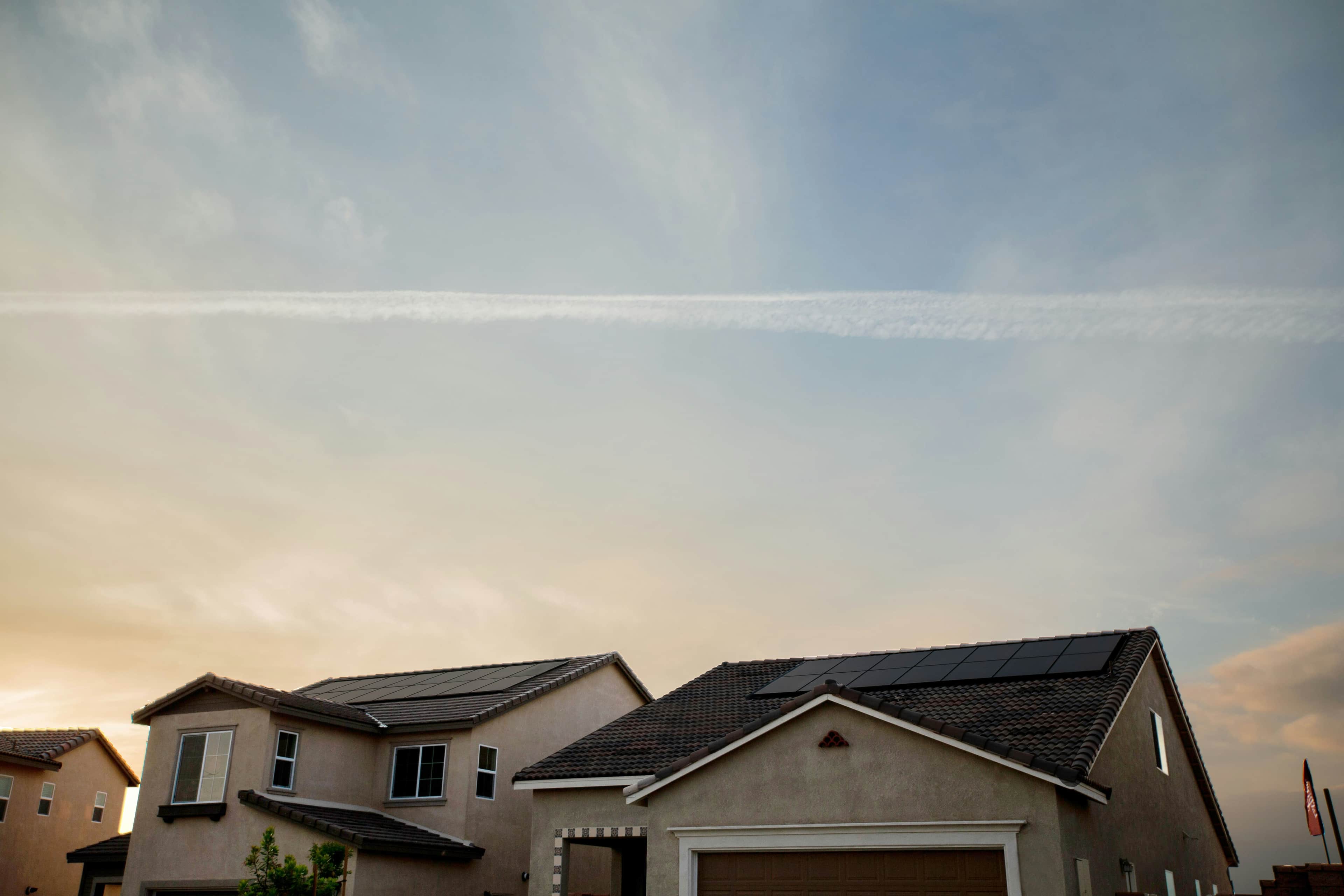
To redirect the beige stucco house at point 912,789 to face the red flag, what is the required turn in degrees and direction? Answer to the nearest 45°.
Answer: approximately 135° to its left

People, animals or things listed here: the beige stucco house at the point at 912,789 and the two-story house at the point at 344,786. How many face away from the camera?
0

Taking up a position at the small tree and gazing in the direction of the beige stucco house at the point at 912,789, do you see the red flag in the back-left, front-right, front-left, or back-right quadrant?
front-left

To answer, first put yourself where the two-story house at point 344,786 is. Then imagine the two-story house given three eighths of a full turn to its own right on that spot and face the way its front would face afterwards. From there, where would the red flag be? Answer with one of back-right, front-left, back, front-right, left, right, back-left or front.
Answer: right

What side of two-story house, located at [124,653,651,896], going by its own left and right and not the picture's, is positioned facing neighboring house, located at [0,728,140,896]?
right

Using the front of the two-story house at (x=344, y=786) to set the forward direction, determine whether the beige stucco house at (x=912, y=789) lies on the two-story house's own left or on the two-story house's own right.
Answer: on the two-story house's own left

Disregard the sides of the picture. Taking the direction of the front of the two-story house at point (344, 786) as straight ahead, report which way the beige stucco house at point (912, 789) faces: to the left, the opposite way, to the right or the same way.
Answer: the same way

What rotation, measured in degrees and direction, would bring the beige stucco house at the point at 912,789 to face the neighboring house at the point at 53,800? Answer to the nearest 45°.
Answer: approximately 135° to its right

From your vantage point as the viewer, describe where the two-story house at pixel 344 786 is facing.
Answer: facing the viewer and to the left of the viewer

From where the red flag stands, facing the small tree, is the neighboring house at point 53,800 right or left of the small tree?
right

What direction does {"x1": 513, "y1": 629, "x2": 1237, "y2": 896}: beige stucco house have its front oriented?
toward the camera

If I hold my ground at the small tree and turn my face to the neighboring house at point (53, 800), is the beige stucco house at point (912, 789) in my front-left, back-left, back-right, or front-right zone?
back-right
